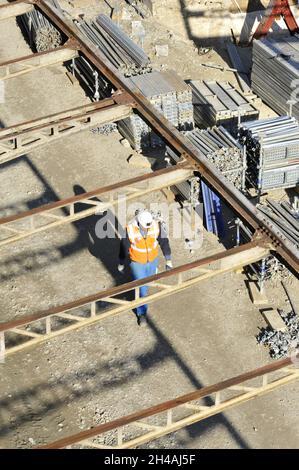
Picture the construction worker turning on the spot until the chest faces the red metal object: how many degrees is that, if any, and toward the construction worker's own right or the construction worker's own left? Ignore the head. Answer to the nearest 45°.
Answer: approximately 135° to the construction worker's own left

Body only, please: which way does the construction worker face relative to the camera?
toward the camera
